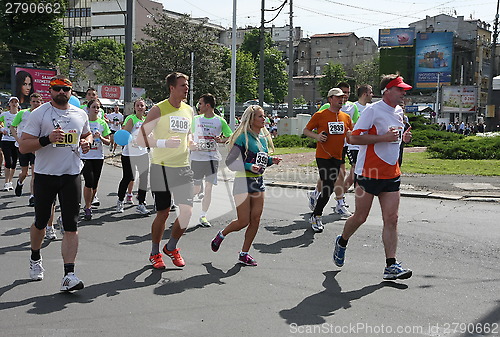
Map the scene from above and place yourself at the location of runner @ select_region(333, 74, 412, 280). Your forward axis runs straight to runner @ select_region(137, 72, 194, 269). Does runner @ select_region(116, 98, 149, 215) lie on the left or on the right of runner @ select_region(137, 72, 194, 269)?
right

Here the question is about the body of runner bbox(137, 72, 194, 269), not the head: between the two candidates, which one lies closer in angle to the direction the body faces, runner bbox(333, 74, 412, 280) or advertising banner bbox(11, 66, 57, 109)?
the runner

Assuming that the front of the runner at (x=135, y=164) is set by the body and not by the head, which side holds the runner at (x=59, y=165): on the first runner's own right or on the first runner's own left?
on the first runner's own right

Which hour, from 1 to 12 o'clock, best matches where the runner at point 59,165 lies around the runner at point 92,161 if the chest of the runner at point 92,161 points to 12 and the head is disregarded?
the runner at point 59,165 is roughly at 12 o'clock from the runner at point 92,161.

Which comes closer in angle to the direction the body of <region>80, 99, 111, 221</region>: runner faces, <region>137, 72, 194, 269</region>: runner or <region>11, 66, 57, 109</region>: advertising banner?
the runner

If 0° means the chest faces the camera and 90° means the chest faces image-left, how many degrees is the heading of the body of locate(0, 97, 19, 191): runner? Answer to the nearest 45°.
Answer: approximately 0°

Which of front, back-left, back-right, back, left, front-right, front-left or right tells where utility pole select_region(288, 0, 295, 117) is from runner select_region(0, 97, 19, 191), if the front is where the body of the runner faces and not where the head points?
back-left

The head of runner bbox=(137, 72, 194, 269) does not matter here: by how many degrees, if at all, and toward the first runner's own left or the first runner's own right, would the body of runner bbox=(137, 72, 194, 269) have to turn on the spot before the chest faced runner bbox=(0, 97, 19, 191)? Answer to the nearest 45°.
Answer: approximately 180°

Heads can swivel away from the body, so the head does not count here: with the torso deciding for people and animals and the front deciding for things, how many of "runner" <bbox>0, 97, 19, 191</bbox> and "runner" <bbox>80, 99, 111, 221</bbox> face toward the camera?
2

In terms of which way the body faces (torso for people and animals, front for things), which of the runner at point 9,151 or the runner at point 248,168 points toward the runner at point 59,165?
the runner at point 9,151

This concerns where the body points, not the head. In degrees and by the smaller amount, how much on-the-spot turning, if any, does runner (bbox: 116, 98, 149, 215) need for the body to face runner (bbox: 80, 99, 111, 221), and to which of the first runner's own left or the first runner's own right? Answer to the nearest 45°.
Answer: approximately 90° to the first runner's own right

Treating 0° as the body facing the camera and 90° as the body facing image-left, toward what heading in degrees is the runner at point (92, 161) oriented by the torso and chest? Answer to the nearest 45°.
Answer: approximately 0°
